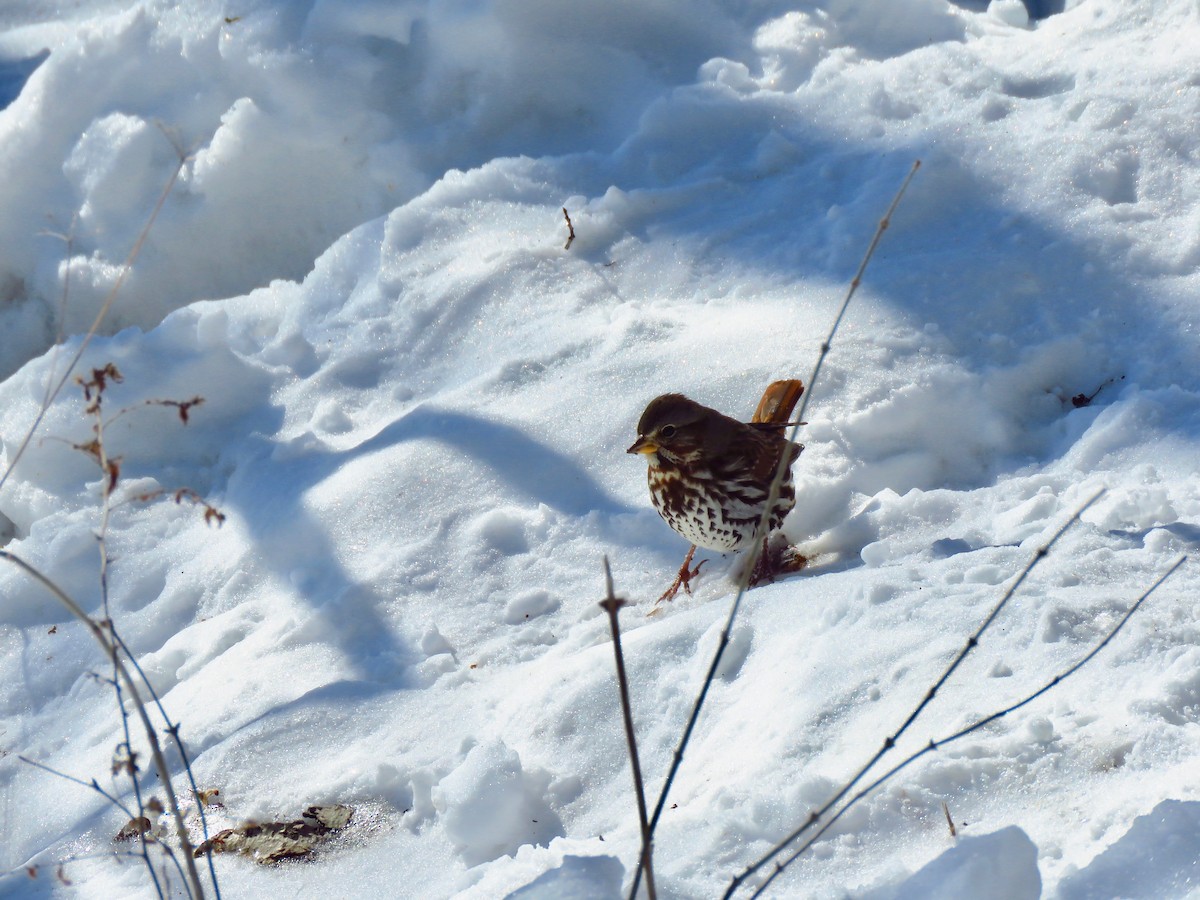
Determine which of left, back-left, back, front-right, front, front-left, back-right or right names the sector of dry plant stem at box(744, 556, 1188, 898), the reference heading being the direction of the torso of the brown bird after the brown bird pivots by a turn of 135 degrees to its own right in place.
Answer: back

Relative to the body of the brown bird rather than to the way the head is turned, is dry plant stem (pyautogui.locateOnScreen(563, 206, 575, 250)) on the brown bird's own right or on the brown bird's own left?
on the brown bird's own right

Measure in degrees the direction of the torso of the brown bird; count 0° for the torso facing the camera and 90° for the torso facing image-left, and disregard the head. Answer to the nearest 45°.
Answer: approximately 45°
